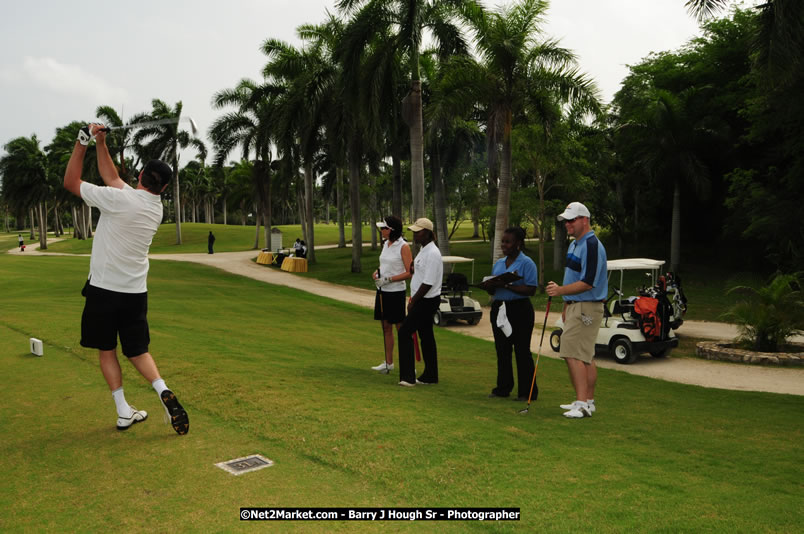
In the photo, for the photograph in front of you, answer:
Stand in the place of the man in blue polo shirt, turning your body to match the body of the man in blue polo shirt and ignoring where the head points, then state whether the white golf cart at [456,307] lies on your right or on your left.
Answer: on your right

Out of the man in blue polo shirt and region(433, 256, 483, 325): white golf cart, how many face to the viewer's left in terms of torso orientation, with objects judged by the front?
1

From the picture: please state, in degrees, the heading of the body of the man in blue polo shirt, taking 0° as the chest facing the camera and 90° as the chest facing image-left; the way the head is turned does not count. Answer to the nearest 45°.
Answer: approximately 90°

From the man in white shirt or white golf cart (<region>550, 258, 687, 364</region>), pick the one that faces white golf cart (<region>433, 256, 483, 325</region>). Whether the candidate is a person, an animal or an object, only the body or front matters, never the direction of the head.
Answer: white golf cart (<region>550, 258, 687, 364</region>)

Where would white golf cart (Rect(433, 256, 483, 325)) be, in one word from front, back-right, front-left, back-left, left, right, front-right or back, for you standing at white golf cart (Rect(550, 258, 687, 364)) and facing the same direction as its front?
front

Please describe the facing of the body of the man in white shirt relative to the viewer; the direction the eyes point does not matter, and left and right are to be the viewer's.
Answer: facing to the left of the viewer

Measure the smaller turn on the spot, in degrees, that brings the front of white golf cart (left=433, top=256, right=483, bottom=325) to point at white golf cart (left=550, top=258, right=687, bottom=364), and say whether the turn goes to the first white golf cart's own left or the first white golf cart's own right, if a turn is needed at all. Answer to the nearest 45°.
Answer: approximately 135° to the first white golf cart's own right

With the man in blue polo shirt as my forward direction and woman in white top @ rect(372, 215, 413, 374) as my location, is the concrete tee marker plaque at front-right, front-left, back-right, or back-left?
front-right

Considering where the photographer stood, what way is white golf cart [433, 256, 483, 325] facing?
facing away from the viewer

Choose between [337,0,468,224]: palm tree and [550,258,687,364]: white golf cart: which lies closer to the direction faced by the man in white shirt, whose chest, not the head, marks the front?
the palm tree

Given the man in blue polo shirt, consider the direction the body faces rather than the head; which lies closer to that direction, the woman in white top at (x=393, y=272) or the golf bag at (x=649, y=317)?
the woman in white top

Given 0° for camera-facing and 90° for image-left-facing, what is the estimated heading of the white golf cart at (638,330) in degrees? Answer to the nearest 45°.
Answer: approximately 135°

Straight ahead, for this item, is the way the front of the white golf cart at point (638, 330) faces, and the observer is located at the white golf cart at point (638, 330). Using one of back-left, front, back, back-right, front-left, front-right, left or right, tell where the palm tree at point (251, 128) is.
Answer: front
